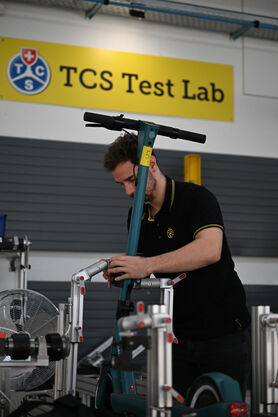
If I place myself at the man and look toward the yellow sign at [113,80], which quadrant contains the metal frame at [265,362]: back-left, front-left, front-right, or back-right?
back-right

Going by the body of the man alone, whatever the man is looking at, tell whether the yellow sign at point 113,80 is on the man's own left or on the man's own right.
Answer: on the man's own right

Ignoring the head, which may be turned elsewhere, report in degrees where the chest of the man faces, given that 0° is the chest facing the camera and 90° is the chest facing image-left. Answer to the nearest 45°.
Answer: approximately 45°

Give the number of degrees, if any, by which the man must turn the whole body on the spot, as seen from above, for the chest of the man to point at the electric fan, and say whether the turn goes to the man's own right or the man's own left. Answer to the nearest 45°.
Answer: approximately 90° to the man's own right
